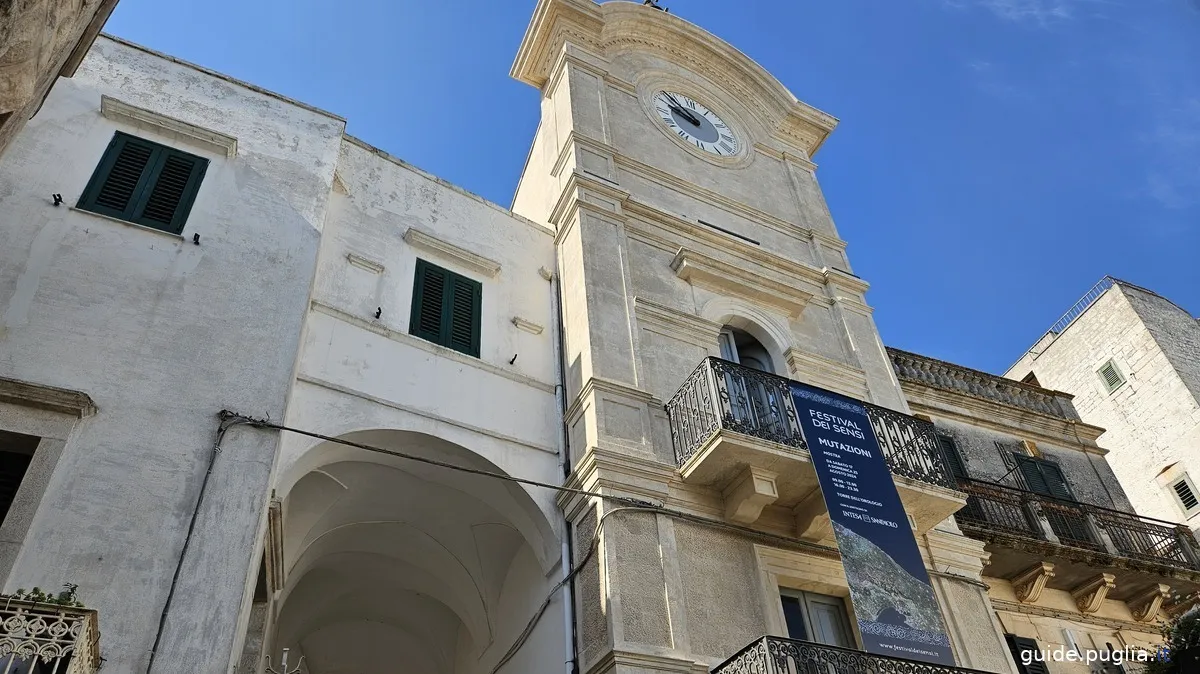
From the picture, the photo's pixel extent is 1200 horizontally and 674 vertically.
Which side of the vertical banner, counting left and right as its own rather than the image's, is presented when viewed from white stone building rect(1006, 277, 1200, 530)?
left

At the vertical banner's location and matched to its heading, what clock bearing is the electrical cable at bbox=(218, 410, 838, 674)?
The electrical cable is roughly at 4 o'clock from the vertical banner.

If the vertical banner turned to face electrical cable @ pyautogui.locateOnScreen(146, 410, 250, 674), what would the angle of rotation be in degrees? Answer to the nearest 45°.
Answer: approximately 90° to its right

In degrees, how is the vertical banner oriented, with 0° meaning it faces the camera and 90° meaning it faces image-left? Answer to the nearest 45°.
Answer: approximately 315°

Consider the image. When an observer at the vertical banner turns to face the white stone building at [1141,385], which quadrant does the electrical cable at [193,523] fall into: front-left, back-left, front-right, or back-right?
back-left
